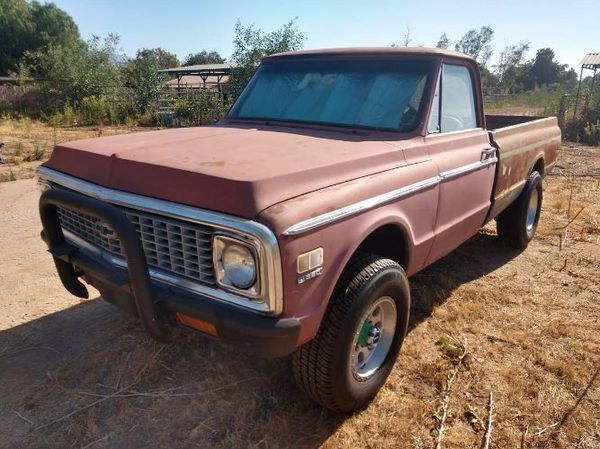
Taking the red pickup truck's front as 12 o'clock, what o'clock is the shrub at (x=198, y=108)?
The shrub is roughly at 4 o'clock from the red pickup truck.

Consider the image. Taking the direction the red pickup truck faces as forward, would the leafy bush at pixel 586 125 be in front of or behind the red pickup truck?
behind

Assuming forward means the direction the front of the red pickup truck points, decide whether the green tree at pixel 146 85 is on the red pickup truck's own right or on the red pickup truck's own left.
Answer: on the red pickup truck's own right

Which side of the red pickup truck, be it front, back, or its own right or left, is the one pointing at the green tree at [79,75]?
right

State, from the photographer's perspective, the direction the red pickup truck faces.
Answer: facing the viewer and to the left of the viewer
